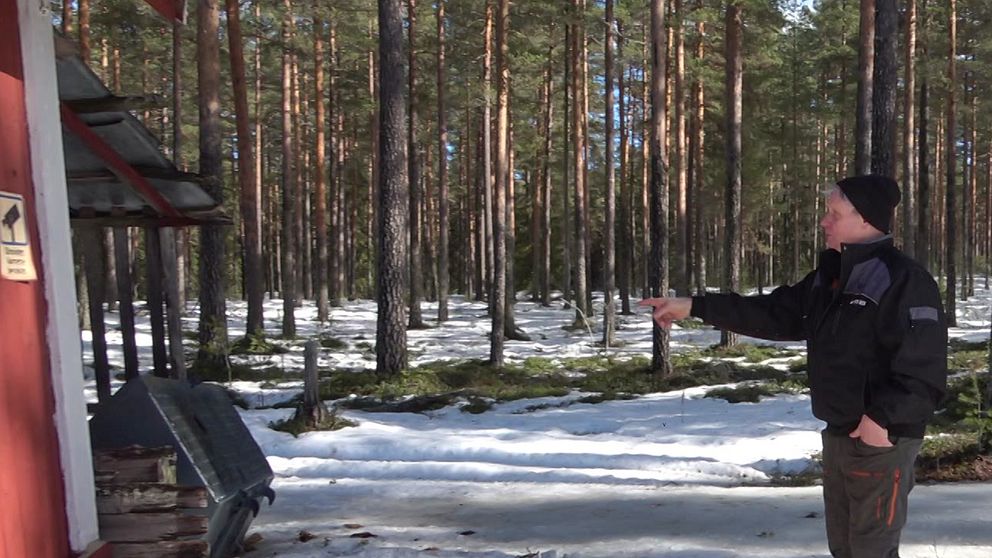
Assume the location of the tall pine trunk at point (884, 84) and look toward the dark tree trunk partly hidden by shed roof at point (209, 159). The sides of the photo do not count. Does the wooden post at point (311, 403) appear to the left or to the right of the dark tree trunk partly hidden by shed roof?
left

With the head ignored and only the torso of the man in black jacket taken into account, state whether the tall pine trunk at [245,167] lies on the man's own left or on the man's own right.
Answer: on the man's own right

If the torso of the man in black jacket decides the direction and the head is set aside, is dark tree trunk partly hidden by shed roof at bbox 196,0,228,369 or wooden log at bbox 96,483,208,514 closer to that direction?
the wooden log

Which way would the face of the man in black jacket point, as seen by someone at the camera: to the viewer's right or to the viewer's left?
to the viewer's left

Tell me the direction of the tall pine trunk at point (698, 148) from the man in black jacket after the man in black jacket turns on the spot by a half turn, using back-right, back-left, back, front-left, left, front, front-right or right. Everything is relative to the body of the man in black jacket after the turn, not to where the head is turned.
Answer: front-left

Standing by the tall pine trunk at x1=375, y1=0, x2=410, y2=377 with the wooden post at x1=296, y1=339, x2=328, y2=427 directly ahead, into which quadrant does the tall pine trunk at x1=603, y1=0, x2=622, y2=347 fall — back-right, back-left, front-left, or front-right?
back-left

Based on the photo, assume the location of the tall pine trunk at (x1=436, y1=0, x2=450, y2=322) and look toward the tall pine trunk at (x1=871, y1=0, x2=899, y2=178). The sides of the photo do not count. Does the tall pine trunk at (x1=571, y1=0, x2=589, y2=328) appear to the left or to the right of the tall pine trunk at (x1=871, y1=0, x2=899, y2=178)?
left

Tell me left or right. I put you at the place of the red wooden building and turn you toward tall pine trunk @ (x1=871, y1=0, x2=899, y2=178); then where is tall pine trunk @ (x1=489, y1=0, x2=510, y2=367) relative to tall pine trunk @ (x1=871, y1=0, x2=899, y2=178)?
left

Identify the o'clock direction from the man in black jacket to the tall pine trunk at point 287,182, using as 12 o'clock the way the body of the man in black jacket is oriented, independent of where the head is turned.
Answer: The tall pine trunk is roughly at 3 o'clock from the man in black jacket.

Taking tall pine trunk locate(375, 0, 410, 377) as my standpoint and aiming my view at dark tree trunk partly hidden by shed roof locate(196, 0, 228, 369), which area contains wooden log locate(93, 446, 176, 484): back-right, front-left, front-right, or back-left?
back-left

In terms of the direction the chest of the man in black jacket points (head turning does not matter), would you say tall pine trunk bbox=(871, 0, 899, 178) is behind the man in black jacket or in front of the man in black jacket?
behind

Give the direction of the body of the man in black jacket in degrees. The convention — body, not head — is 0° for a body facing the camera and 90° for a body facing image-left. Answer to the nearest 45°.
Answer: approximately 45°

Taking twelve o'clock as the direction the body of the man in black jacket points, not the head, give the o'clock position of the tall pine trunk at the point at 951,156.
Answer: The tall pine trunk is roughly at 5 o'clock from the man in black jacket.

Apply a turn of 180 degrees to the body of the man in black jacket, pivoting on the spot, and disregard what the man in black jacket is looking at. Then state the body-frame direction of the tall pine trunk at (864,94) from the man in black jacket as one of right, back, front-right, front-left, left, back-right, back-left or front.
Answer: front-left
